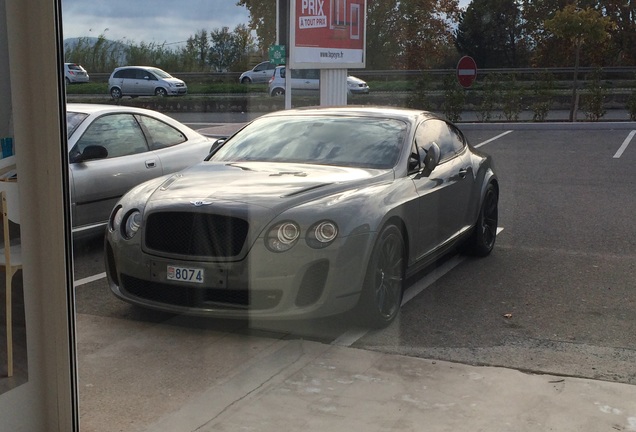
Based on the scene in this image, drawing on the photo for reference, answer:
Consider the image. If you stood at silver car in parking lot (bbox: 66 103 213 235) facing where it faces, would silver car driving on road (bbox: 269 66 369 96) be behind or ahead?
behind

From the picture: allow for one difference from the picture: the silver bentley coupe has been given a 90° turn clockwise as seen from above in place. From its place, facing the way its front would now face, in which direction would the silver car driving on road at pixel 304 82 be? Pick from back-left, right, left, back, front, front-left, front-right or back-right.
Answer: front-right

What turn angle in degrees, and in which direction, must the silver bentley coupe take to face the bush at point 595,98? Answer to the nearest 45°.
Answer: approximately 180°

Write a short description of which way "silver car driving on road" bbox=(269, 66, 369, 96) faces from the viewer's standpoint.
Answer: facing to the right of the viewer
